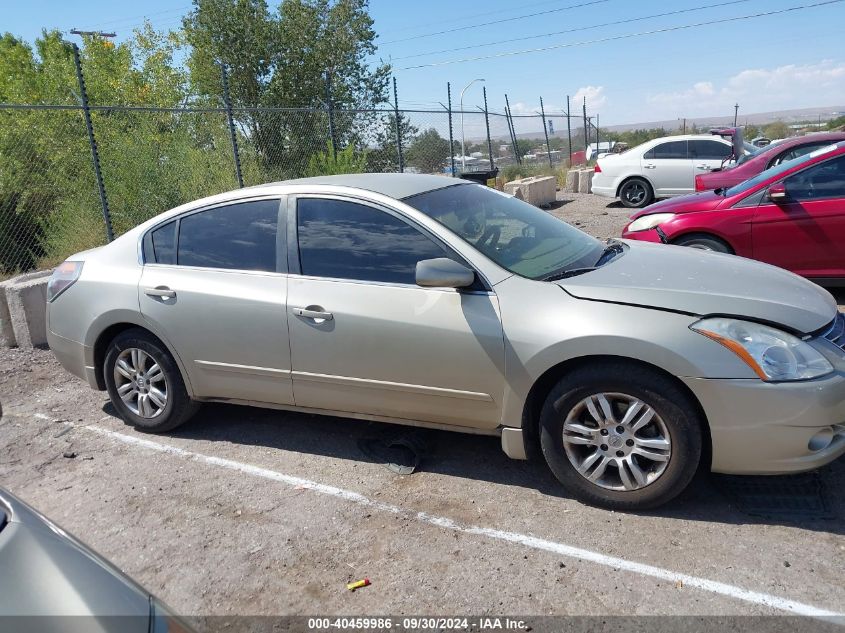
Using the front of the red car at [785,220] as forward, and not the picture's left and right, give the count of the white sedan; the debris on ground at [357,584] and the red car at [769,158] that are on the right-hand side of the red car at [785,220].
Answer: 2

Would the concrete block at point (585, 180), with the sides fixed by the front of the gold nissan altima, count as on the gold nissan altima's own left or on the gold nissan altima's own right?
on the gold nissan altima's own left

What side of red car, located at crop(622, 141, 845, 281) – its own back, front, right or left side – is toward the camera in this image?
left

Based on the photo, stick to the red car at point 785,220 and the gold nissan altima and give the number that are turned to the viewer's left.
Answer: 1

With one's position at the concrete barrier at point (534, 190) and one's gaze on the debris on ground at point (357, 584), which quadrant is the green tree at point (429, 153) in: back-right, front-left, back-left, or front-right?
back-right

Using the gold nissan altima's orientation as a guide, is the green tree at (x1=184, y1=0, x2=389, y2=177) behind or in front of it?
behind

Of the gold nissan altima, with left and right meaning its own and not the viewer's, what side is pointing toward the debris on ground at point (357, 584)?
right

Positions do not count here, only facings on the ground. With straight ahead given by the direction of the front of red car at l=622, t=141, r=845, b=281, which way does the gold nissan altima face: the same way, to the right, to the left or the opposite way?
the opposite way

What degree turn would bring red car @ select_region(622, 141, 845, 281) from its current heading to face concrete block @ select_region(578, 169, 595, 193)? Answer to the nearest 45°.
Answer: approximately 90° to its right

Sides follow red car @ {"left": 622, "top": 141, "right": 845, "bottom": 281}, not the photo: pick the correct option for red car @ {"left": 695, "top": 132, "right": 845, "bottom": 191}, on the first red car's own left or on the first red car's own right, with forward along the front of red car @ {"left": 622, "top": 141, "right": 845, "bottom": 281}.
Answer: on the first red car's own right

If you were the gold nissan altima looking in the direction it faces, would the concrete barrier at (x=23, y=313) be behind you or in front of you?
behind
